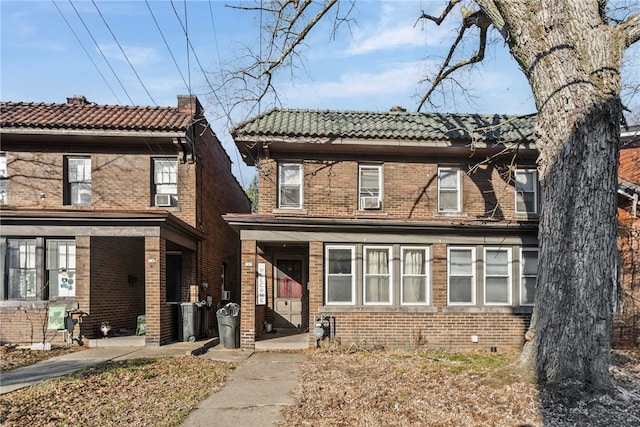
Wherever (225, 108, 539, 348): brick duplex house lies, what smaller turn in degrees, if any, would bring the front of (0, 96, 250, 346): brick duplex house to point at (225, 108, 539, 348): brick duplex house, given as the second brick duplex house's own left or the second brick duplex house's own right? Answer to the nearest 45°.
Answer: approximately 45° to the second brick duplex house's own left

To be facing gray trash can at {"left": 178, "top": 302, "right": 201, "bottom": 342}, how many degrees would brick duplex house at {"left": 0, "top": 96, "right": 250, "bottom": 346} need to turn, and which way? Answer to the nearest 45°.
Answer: approximately 45° to its left

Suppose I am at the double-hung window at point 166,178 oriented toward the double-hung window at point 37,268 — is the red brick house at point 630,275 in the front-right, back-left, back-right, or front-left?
back-left

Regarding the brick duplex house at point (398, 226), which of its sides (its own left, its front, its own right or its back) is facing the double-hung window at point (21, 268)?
right

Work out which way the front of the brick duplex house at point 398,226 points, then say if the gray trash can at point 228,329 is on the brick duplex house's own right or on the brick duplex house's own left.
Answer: on the brick duplex house's own right

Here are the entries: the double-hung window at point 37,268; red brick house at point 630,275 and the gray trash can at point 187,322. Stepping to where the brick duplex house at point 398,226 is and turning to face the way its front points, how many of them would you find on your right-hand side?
2

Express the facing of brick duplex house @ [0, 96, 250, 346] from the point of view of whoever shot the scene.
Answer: facing the viewer

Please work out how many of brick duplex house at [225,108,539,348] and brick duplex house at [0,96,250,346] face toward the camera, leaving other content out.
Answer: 2

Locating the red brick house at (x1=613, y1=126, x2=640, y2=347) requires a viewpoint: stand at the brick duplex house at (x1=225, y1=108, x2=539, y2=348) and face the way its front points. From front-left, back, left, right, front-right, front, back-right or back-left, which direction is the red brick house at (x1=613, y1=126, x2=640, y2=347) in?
left

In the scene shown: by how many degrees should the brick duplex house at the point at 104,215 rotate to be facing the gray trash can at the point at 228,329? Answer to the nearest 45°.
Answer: approximately 45° to its left

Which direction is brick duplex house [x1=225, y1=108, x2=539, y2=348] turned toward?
toward the camera

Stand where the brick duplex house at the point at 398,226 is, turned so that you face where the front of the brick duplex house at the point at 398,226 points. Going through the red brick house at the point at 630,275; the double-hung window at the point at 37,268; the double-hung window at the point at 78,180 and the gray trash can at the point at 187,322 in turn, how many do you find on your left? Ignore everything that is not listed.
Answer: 1
